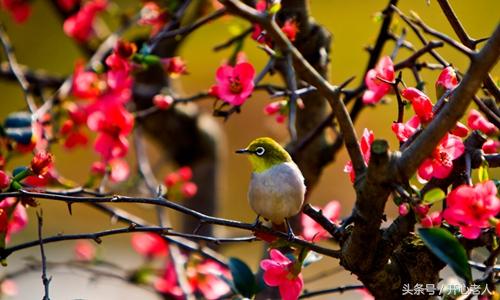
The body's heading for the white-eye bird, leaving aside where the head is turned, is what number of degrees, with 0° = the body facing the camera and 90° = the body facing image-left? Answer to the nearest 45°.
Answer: approximately 45°

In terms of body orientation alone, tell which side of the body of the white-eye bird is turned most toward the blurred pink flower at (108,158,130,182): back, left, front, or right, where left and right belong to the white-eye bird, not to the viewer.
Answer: right
